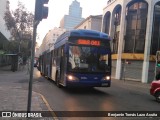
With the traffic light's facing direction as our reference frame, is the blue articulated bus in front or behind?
in front

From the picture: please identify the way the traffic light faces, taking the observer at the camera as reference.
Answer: facing away from the viewer and to the right of the viewer

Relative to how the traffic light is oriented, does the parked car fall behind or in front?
in front
